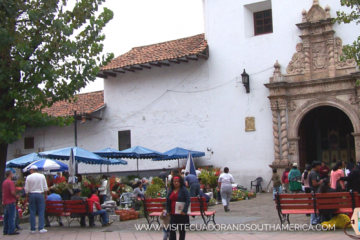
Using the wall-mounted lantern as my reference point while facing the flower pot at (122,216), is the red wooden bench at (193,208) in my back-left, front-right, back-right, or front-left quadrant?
front-left

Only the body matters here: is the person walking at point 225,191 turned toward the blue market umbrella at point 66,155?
no
